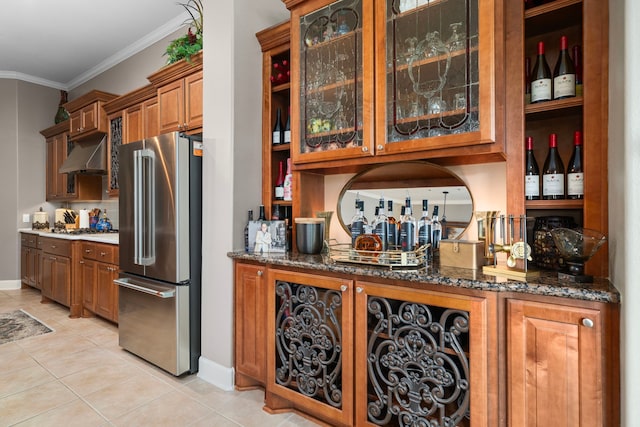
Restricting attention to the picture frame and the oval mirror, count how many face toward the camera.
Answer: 2

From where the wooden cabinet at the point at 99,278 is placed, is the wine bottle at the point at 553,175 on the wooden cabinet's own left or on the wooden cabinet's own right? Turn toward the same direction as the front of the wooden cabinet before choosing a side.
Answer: on the wooden cabinet's own left

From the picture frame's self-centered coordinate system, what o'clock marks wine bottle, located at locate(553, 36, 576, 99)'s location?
The wine bottle is roughly at 10 o'clock from the picture frame.

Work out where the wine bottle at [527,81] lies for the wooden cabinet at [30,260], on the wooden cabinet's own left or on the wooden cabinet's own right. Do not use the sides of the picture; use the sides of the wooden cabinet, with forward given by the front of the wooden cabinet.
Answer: on the wooden cabinet's own left

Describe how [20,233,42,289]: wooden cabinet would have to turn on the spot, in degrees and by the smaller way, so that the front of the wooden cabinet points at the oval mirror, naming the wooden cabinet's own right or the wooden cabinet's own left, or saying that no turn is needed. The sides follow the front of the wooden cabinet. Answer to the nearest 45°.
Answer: approximately 45° to the wooden cabinet's own left

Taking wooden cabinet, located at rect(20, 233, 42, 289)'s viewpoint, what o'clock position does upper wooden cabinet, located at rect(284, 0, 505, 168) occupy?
The upper wooden cabinet is roughly at 10 o'clock from the wooden cabinet.

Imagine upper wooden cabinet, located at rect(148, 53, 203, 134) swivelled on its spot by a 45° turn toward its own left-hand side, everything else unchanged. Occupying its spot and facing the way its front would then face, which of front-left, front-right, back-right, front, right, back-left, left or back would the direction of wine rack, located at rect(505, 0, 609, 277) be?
front-left

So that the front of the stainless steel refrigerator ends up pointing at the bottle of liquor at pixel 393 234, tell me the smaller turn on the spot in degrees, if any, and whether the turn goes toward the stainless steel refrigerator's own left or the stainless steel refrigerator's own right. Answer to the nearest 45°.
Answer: approximately 90° to the stainless steel refrigerator's own left

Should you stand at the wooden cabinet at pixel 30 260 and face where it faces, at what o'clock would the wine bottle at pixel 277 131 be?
The wine bottle is roughly at 10 o'clock from the wooden cabinet.

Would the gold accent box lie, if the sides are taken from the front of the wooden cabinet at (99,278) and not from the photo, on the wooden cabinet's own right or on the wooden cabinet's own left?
on the wooden cabinet's own left

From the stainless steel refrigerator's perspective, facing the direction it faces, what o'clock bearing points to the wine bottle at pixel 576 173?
The wine bottle is roughly at 9 o'clock from the stainless steel refrigerator.
